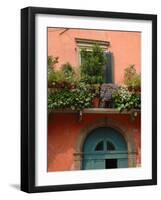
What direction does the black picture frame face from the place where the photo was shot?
facing the viewer and to the right of the viewer
